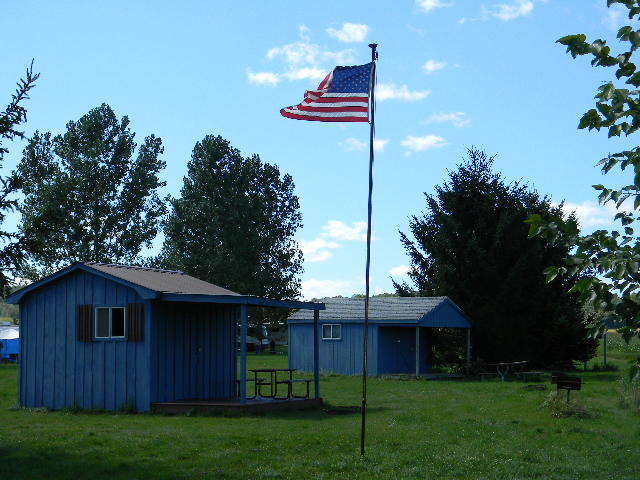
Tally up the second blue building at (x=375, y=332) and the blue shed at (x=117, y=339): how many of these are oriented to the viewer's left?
0

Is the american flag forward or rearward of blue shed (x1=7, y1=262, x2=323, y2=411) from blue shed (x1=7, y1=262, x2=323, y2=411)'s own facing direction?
forward

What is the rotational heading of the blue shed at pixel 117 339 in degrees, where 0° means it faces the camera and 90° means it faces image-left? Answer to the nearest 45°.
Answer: approximately 315°

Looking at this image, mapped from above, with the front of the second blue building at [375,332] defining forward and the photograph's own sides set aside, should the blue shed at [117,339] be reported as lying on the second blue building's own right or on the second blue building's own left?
on the second blue building's own right

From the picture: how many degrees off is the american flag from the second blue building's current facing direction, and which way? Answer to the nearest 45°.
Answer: approximately 45° to its right

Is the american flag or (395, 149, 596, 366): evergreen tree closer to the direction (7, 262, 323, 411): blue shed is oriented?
the american flag

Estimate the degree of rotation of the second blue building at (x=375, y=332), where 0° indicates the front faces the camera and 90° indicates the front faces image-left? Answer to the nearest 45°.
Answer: approximately 315°
